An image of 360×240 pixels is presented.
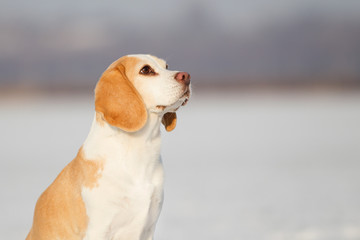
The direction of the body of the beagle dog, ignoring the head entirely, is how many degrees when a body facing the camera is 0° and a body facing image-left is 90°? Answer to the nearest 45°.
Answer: approximately 315°
